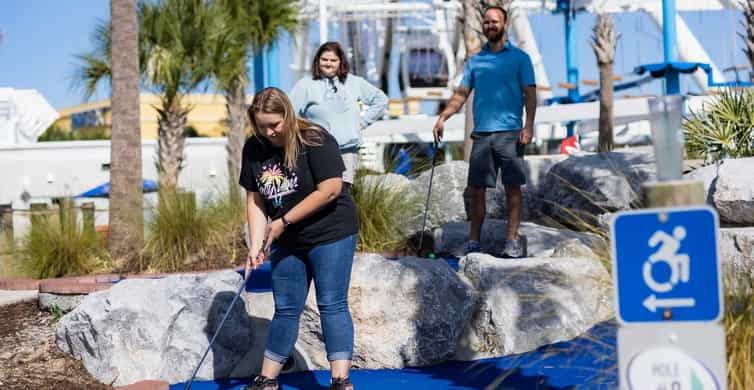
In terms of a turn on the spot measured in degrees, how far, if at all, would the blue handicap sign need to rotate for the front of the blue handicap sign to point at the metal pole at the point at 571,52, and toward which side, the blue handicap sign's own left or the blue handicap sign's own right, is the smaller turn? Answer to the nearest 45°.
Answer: approximately 180°

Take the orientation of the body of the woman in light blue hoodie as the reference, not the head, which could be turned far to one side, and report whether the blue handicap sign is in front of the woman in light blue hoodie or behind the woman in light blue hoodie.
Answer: in front

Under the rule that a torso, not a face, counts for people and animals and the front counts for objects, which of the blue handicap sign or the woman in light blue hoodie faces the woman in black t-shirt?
the woman in light blue hoodie

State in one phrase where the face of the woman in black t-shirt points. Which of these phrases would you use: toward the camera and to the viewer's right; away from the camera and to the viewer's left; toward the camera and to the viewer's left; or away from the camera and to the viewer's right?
toward the camera and to the viewer's left

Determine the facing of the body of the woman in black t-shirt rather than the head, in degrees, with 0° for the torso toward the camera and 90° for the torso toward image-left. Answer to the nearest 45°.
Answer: approximately 45°

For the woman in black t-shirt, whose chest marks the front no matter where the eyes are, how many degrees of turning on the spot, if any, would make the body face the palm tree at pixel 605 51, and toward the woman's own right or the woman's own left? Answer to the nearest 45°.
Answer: approximately 180°

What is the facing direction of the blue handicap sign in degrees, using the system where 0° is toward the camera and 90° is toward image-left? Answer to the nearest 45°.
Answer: approximately 0°

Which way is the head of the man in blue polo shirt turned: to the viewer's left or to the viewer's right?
to the viewer's left

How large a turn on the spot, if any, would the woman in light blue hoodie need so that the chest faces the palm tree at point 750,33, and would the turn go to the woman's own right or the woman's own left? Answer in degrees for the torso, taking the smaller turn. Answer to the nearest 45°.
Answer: approximately 135° to the woman's own left

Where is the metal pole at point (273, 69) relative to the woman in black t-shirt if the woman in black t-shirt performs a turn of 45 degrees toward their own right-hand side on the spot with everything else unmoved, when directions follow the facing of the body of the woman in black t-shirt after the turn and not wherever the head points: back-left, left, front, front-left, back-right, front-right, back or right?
right

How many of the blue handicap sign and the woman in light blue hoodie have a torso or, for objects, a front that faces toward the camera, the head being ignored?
2

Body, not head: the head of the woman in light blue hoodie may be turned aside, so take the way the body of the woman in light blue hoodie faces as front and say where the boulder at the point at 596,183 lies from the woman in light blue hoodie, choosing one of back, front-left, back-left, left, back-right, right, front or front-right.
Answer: back-left
